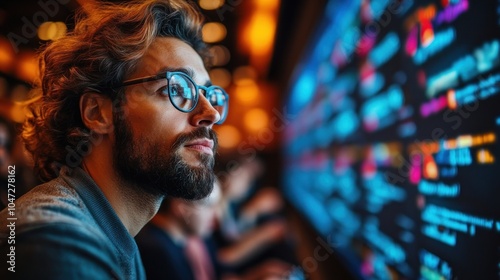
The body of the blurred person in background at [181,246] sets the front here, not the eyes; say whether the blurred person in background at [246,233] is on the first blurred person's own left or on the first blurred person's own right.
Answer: on the first blurred person's own left

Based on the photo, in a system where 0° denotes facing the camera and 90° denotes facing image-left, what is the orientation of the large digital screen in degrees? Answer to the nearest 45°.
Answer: approximately 45°

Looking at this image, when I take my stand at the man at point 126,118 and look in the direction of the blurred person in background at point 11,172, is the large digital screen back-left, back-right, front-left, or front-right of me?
back-right

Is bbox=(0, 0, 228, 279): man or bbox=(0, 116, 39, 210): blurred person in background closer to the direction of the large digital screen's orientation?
the man

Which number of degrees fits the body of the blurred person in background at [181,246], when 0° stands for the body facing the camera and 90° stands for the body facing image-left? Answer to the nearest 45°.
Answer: approximately 315°

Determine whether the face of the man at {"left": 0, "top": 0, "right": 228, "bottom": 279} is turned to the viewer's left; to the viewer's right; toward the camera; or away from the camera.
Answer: to the viewer's right
